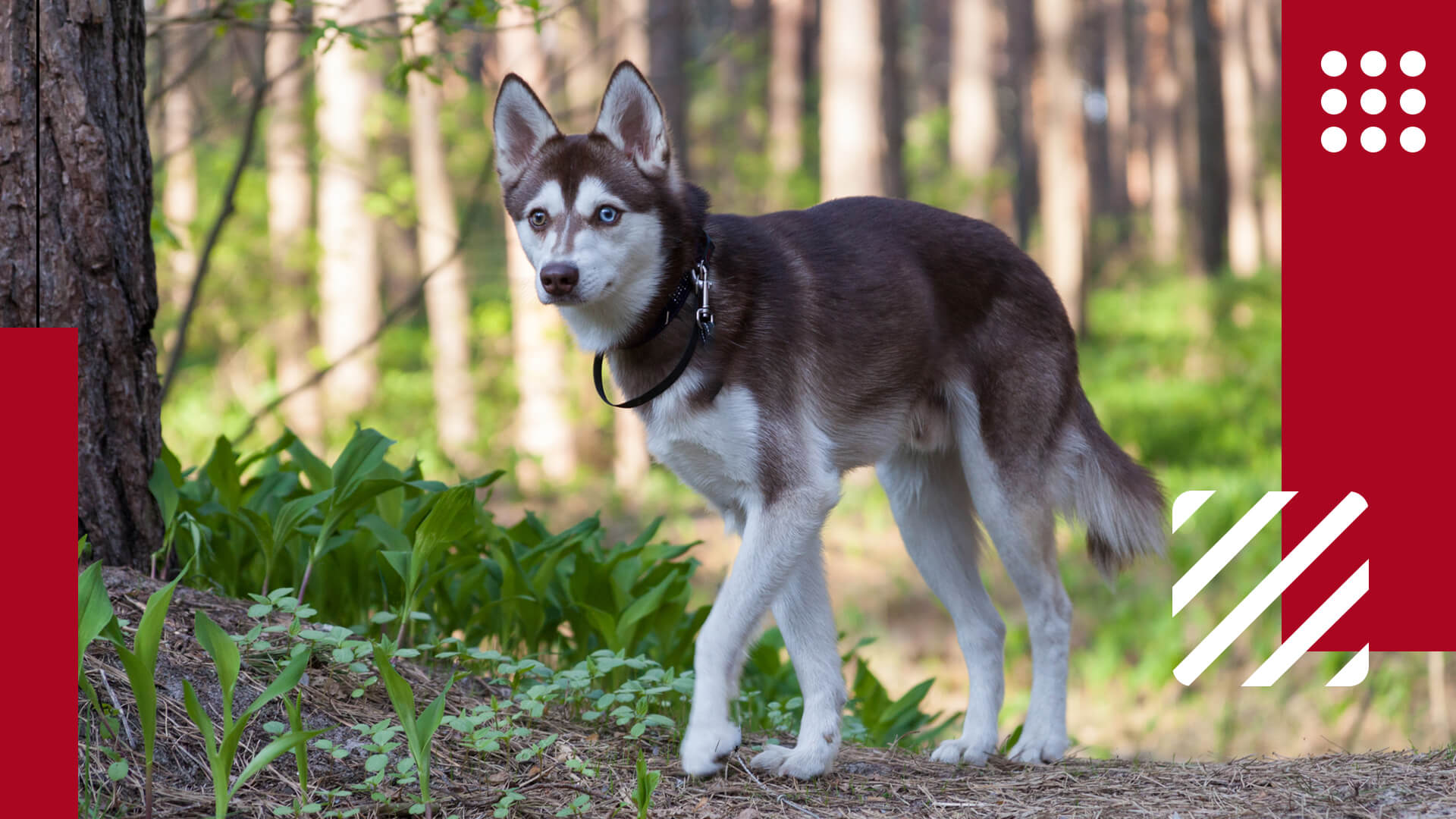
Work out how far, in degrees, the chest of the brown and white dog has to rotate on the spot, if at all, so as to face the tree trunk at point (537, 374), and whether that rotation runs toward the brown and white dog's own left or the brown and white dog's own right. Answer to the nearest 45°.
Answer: approximately 135° to the brown and white dog's own right

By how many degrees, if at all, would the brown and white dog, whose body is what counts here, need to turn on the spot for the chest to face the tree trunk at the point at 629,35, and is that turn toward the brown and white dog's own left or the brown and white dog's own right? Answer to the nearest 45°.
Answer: approximately 135° to the brown and white dog's own right

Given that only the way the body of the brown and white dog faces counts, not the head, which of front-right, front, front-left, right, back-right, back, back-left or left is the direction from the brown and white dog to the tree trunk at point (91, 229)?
front-right

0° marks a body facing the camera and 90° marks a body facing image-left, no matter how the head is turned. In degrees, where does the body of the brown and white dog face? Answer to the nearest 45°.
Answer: approximately 45°

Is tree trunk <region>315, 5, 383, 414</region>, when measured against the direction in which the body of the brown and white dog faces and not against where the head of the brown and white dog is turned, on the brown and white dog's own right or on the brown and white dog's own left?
on the brown and white dog's own right

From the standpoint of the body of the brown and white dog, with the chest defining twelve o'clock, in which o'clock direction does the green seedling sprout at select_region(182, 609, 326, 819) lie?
The green seedling sprout is roughly at 12 o'clock from the brown and white dog.

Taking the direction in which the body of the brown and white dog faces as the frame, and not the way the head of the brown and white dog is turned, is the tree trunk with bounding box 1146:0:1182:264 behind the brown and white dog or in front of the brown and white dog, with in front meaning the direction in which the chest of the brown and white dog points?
behind

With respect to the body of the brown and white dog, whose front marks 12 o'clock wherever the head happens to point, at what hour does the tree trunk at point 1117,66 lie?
The tree trunk is roughly at 5 o'clock from the brown and white dog.

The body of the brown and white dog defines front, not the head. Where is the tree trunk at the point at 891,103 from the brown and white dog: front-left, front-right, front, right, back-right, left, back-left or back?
back-right

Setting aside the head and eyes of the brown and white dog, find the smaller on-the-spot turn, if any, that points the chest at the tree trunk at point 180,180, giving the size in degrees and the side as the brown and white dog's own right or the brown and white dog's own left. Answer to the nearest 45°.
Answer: approximately 90° to the brown and white dog's own right

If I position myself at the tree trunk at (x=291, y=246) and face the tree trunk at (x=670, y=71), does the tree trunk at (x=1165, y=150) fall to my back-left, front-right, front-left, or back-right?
front-left

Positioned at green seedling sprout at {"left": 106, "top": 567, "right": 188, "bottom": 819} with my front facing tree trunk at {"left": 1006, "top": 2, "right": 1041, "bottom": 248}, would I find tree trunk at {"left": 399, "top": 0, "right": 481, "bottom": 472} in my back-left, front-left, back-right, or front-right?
front-left

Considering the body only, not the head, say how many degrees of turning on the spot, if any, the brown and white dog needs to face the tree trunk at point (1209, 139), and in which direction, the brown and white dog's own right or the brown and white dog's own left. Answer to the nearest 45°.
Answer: approximately 135° to the brown and white dog's own right

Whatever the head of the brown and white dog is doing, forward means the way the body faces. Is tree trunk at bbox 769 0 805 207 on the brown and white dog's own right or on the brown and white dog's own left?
on the brown and white dog's own right

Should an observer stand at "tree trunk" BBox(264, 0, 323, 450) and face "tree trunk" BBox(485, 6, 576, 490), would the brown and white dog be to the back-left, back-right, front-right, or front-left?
front-right

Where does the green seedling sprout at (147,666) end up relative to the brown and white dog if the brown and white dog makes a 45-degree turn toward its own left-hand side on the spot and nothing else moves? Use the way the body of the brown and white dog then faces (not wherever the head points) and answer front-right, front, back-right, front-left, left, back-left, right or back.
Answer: front-right

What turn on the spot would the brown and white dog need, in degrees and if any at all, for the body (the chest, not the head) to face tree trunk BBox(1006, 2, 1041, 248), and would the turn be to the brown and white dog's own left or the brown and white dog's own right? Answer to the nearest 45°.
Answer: approximately 135° to the brown and white dog's own right
